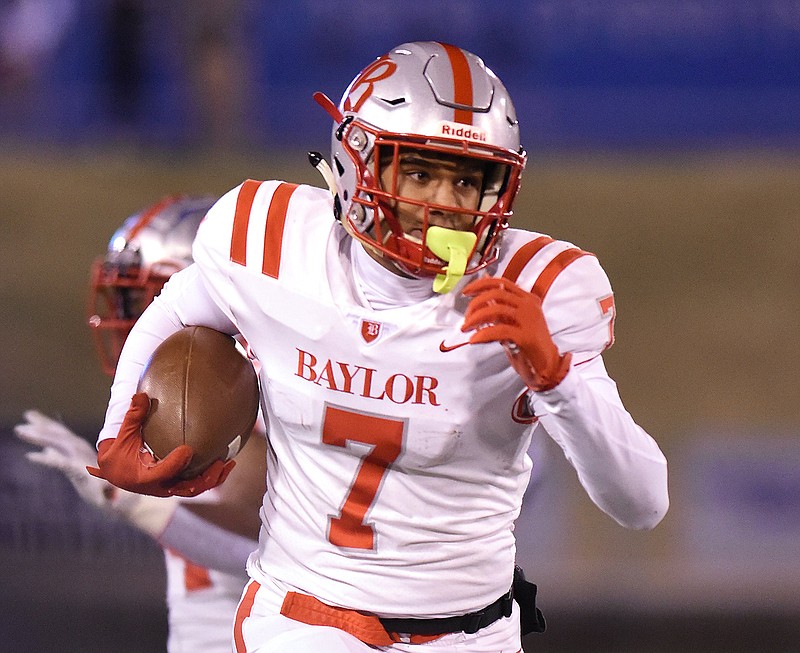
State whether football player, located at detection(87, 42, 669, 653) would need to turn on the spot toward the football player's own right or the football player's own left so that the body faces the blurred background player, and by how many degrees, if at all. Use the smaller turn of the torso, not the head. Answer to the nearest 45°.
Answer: approximately 135° to the football player's own right

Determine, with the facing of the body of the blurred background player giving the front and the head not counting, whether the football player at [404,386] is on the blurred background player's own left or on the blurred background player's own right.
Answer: on the blurred background player's own left

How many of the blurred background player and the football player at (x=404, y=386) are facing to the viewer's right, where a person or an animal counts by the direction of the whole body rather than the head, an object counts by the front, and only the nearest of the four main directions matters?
0

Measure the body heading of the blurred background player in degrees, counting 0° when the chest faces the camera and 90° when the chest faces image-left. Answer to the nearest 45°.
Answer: approximately 45°

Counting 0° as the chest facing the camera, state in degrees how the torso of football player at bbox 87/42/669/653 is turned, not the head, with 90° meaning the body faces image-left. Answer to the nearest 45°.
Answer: approximately 0°

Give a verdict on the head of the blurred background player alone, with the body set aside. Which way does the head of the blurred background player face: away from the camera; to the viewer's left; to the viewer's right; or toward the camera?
to the viewer's left
